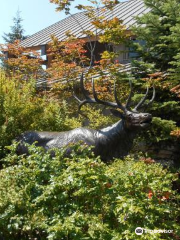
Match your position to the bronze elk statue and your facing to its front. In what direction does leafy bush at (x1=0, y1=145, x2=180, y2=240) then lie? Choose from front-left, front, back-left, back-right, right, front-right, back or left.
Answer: right

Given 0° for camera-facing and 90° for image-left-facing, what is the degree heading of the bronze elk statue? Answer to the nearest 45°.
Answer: approximately 270°

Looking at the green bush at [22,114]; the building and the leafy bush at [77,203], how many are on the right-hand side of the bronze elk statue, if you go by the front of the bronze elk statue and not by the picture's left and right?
1

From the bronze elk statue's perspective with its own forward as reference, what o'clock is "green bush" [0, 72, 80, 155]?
The green bush is roughly at 7 o'clock from the bronze elk statue.

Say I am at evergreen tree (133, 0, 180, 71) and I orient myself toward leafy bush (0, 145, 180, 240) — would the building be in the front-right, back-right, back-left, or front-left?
back-right

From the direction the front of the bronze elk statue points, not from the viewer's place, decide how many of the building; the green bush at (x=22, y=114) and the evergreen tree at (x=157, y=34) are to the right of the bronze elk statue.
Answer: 0

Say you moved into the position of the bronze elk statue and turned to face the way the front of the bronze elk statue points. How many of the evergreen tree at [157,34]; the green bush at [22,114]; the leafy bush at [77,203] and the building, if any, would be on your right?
1

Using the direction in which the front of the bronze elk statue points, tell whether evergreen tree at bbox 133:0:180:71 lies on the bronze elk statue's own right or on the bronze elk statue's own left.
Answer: on the bronze elk statue's own left

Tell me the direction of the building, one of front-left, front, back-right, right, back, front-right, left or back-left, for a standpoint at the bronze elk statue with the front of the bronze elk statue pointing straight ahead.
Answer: left
